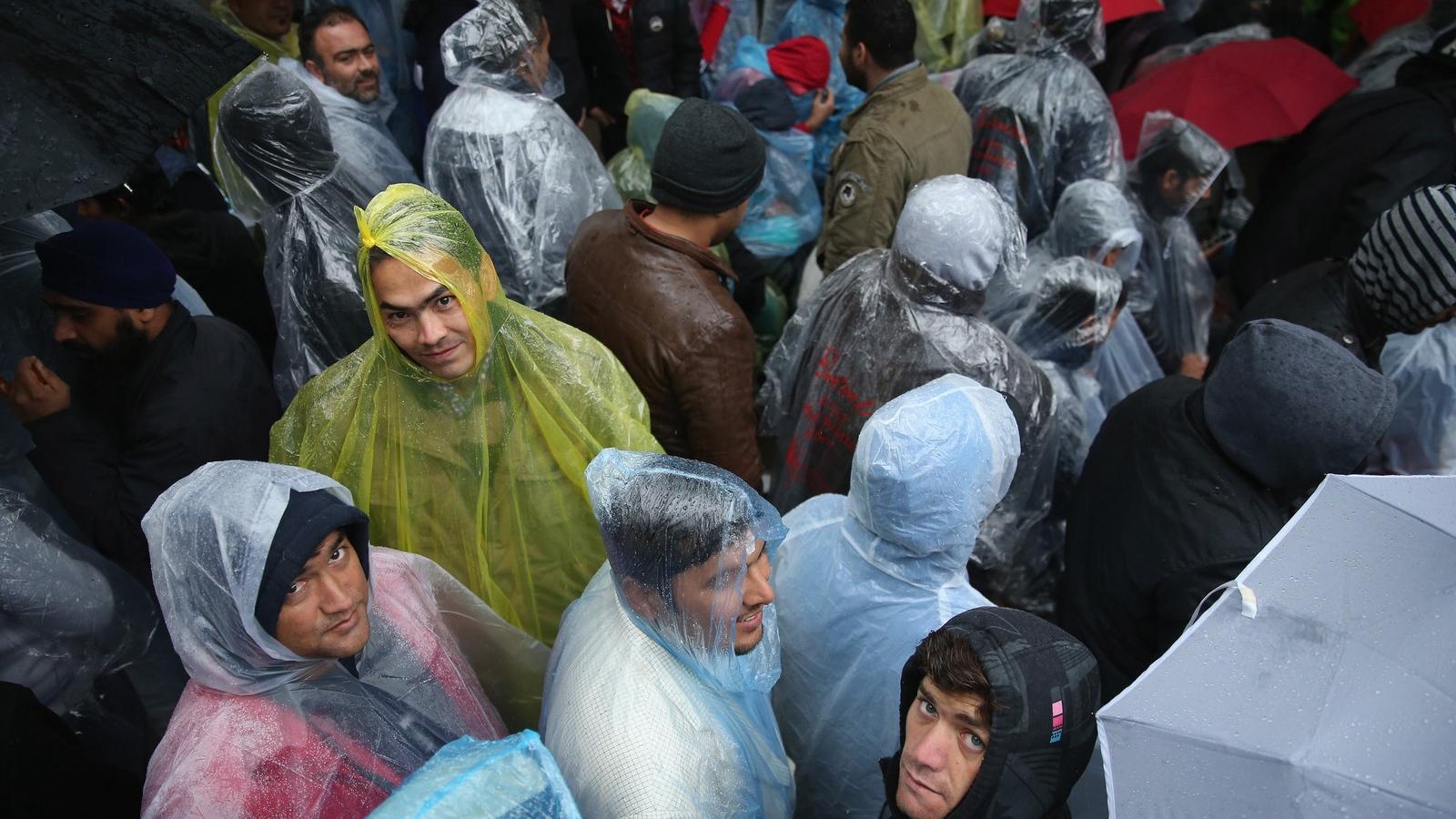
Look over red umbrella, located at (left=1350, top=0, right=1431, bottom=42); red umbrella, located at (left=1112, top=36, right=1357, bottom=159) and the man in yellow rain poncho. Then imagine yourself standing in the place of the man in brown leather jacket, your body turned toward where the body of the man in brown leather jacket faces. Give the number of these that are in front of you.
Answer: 2

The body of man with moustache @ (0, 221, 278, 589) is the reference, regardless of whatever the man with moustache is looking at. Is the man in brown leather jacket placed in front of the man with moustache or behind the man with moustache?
behind

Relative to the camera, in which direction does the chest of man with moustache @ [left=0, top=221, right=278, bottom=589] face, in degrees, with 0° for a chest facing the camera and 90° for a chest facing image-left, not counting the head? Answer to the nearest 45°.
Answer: approximately 90°

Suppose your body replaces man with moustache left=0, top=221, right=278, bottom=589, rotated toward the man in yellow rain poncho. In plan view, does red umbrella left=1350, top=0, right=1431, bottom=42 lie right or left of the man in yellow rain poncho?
left

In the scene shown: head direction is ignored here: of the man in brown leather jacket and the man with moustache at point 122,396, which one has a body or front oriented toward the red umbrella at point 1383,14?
the man in brown leather jacket

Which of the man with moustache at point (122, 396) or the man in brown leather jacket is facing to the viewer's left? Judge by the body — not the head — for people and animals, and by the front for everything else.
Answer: the man with moustache

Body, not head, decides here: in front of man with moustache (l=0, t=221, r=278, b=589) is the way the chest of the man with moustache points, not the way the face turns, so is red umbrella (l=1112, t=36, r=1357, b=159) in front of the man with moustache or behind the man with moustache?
behind

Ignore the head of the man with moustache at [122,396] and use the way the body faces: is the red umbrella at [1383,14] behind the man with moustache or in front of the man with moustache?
behind

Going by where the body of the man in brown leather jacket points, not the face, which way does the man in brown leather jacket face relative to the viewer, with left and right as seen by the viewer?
facing away from the viewer and to the right of the viewer

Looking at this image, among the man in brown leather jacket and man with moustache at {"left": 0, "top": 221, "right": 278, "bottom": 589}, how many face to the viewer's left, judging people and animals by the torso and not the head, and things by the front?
1

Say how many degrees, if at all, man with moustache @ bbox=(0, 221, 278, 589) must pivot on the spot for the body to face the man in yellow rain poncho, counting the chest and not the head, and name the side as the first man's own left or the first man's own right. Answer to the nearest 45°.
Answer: approximately 135° to the first man's own left

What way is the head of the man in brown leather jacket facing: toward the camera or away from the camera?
away from the camera

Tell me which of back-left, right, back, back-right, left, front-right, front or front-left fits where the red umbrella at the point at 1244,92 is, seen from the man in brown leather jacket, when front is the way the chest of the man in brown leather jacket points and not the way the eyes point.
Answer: front

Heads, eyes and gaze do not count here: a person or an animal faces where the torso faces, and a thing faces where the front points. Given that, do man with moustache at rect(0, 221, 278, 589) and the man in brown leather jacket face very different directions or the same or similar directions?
very different directions

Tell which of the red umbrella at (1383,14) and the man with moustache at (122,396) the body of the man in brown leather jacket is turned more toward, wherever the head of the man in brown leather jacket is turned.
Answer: the red umbrella
